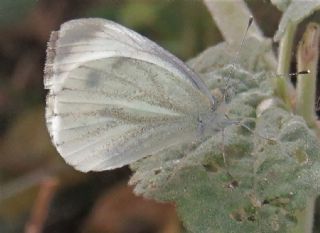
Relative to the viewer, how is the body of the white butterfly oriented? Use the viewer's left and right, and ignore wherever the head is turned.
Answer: facing to the right of the viewer
